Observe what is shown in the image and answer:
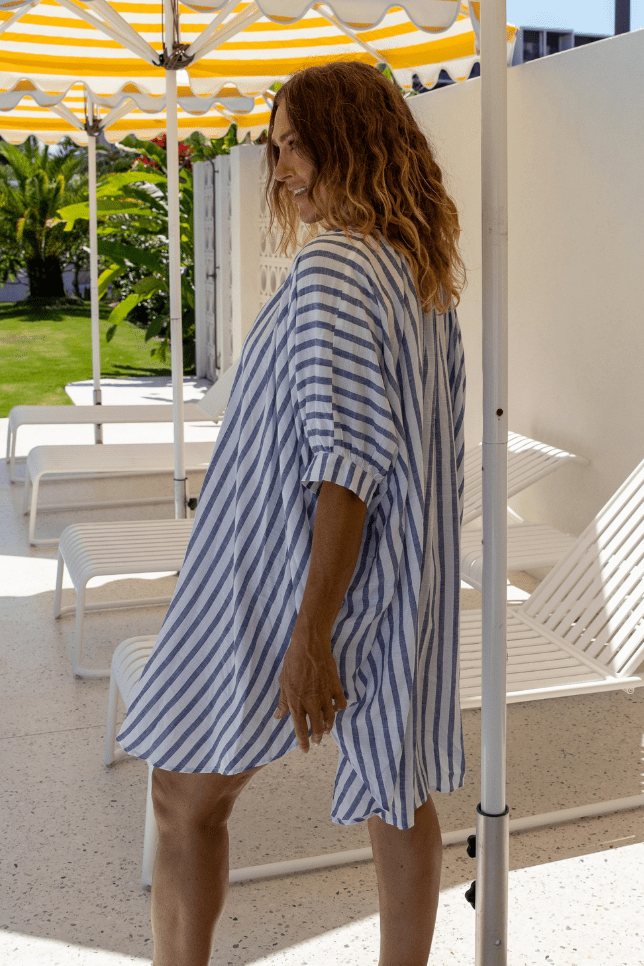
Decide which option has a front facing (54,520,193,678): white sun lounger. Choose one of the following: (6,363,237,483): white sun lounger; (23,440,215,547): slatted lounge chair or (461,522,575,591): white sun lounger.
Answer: (461,522,575,591): white sun lounger

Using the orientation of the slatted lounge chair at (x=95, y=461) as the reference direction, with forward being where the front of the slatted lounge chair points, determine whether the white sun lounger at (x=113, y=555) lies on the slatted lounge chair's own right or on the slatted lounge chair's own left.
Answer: on the slatted lounge chair's own left

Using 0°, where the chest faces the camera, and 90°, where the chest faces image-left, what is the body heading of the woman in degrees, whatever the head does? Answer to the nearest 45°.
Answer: approximately 135°

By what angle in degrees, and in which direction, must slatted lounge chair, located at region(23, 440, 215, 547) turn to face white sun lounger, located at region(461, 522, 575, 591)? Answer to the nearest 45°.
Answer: approximately 135° to its left

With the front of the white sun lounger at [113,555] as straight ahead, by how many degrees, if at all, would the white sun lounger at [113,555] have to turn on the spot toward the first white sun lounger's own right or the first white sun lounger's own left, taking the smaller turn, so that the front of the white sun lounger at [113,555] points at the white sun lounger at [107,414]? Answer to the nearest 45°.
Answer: approximately 90° to the first white sun lounger's own right

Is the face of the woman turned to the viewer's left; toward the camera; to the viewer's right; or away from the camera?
to the viewer's left

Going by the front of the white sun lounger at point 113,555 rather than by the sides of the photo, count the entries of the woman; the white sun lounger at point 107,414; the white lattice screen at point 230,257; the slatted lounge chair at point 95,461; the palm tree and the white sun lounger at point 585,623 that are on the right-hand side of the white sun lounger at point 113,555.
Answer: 4

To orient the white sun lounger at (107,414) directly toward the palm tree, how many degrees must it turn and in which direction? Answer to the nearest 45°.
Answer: approximately 90° to its right

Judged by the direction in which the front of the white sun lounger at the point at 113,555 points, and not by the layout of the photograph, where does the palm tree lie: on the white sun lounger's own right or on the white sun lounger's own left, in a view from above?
on the white sun lounger's own right

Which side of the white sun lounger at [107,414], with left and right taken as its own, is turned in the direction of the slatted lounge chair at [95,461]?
left

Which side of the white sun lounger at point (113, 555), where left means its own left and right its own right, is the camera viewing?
left

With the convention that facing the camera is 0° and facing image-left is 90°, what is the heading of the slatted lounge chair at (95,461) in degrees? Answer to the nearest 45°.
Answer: approximately 90°

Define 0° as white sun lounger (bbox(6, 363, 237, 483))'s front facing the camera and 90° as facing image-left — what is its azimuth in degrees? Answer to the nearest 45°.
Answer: approximately 90°

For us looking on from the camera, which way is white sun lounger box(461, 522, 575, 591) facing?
facing to the left of the viewer
